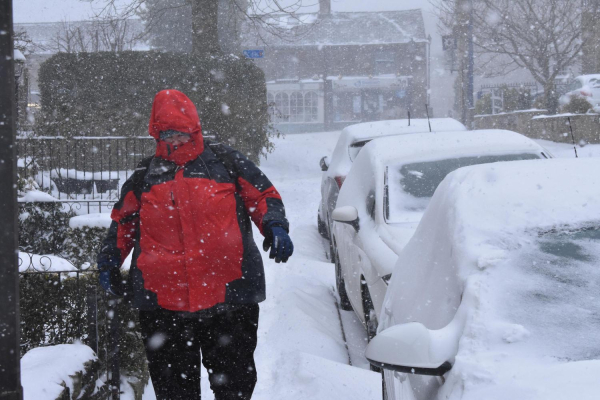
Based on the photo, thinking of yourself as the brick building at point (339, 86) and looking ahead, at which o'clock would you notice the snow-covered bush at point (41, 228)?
The snow-covered bush is roughly at 12 o'clock from the brick building.

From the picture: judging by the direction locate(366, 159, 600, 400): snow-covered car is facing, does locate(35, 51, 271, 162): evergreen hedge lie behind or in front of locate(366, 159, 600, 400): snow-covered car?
behind

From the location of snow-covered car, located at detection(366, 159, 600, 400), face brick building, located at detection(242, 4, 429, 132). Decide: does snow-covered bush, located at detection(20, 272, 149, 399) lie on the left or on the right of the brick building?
left

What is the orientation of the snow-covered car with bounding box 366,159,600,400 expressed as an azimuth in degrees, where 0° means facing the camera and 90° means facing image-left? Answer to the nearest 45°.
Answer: approximately 315°

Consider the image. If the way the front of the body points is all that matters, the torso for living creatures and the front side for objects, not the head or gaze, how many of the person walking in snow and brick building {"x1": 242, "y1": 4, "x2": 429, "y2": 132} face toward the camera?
2

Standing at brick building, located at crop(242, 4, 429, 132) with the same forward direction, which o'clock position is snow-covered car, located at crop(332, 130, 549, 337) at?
The snow-covered car is roughly at 12 o'clock from the brick building.

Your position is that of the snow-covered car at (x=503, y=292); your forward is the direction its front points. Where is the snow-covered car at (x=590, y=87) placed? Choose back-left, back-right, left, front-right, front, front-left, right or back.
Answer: back-left
